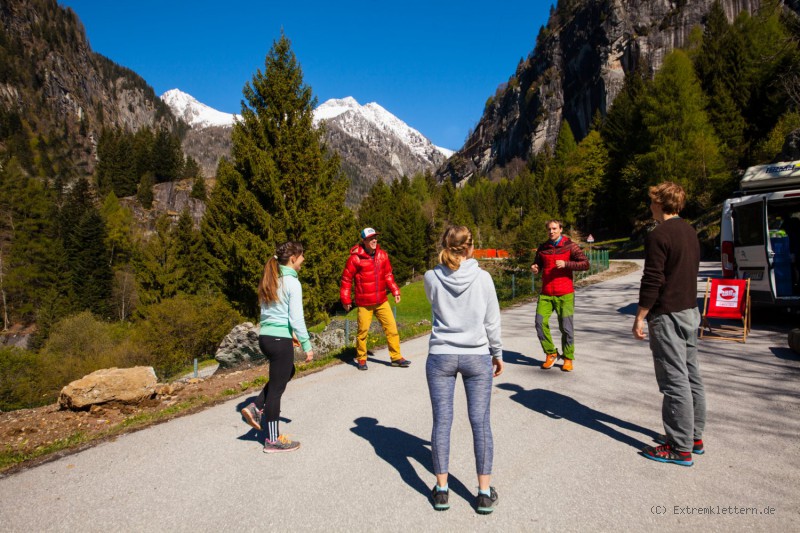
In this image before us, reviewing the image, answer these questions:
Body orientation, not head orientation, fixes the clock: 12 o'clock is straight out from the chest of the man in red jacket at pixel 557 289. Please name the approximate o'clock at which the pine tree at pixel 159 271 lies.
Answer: The pine tree is roughly at 4 o'clock from the man in red jacket.

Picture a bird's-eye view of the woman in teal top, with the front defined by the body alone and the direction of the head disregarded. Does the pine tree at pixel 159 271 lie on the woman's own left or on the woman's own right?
on the woman's own left

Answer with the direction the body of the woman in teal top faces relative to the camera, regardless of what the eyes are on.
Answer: to the viewer's right

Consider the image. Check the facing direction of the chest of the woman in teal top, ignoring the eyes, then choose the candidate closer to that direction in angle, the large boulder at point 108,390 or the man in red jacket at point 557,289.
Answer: the man in red jacket

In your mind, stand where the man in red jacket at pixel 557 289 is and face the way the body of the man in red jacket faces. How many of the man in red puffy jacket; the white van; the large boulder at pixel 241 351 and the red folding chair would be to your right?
2

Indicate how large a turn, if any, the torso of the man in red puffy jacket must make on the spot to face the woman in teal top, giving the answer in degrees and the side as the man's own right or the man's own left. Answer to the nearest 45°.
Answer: approximately 45° to the man's own right

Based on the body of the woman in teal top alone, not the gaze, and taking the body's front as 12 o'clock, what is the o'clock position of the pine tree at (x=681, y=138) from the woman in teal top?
The pine tree is roughly at 11 o'clock from the woman in teal top.

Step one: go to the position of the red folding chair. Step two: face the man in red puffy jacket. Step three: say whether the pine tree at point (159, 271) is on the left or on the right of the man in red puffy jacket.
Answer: right

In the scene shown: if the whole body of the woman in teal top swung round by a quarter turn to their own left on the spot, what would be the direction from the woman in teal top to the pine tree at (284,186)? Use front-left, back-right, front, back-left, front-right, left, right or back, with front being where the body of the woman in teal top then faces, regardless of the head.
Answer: front

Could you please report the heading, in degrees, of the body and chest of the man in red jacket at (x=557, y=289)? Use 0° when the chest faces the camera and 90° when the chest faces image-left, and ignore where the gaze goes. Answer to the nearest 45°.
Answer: approximately 0°

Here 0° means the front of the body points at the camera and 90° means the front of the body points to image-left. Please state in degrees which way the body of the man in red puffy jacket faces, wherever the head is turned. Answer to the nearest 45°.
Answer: approximately 315°
